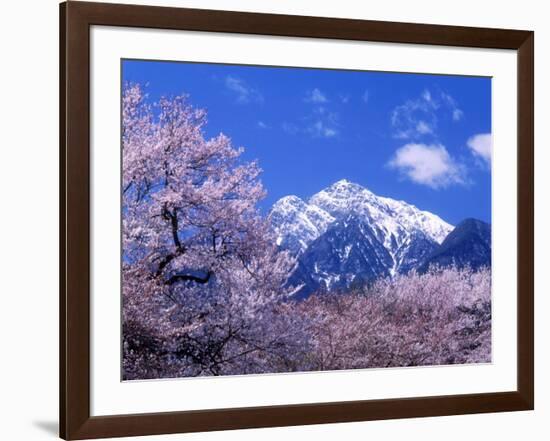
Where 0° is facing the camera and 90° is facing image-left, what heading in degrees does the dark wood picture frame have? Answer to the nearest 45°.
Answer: approximately 315°
